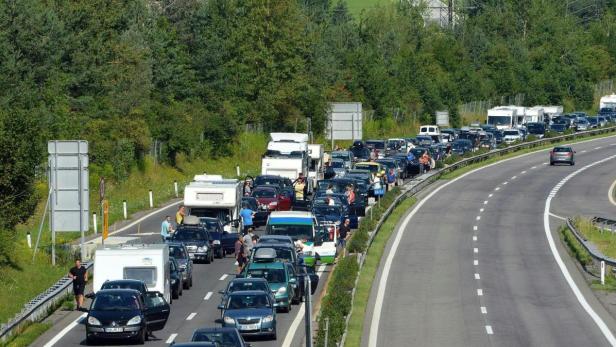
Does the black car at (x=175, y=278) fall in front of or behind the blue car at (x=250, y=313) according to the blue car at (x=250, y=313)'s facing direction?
behind

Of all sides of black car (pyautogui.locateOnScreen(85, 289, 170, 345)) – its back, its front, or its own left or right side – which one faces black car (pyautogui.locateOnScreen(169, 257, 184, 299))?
back

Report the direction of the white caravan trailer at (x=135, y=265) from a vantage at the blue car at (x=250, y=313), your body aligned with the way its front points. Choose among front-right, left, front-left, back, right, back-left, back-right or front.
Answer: back-right

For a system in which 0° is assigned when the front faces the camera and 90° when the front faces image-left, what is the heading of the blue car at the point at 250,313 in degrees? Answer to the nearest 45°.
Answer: approximately 0°

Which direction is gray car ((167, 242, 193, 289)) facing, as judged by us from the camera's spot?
facing the viewer

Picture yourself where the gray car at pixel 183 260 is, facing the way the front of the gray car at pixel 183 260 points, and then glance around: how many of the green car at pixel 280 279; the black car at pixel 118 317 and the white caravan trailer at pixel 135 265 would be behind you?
0

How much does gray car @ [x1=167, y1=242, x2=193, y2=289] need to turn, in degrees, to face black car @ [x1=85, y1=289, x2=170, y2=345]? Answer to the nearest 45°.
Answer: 0° — it already faces it

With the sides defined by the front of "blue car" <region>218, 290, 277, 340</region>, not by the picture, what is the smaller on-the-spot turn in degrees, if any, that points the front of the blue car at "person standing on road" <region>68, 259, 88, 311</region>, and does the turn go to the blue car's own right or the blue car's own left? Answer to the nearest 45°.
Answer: approximately 135° to the blue car's own right

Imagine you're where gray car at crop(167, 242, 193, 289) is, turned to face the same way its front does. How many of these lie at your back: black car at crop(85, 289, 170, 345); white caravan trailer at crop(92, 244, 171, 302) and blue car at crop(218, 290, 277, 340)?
0

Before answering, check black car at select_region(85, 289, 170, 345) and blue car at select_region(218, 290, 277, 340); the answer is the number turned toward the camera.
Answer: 2

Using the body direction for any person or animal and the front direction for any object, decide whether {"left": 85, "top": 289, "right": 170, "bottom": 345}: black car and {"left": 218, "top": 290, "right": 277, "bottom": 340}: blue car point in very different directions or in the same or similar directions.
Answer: same or similar directions

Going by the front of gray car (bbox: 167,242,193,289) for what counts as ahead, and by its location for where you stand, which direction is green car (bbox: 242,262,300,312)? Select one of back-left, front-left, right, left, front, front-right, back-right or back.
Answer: front-left

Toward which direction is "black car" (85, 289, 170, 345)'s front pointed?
toward the camera

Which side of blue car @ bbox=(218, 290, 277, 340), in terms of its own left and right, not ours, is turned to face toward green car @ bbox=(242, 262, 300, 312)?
back

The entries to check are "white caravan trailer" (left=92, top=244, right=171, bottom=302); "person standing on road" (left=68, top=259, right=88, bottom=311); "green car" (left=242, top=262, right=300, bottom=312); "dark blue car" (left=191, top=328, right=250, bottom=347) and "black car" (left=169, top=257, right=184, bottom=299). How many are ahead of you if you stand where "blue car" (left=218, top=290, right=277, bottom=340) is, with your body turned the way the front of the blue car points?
1

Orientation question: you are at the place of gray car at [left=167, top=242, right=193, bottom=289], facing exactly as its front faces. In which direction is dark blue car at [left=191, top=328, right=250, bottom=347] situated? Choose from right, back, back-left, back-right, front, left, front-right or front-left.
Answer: front

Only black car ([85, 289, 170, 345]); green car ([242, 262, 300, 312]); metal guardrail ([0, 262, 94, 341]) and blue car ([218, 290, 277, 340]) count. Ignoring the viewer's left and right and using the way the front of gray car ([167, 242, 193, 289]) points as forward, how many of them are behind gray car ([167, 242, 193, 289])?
0

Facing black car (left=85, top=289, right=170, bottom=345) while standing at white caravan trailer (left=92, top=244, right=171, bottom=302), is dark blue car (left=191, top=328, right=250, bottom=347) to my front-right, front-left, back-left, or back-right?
front-left

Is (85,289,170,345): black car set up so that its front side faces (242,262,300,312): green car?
no

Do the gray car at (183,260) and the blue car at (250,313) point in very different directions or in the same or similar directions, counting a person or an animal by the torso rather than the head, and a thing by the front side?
same or similar directions
